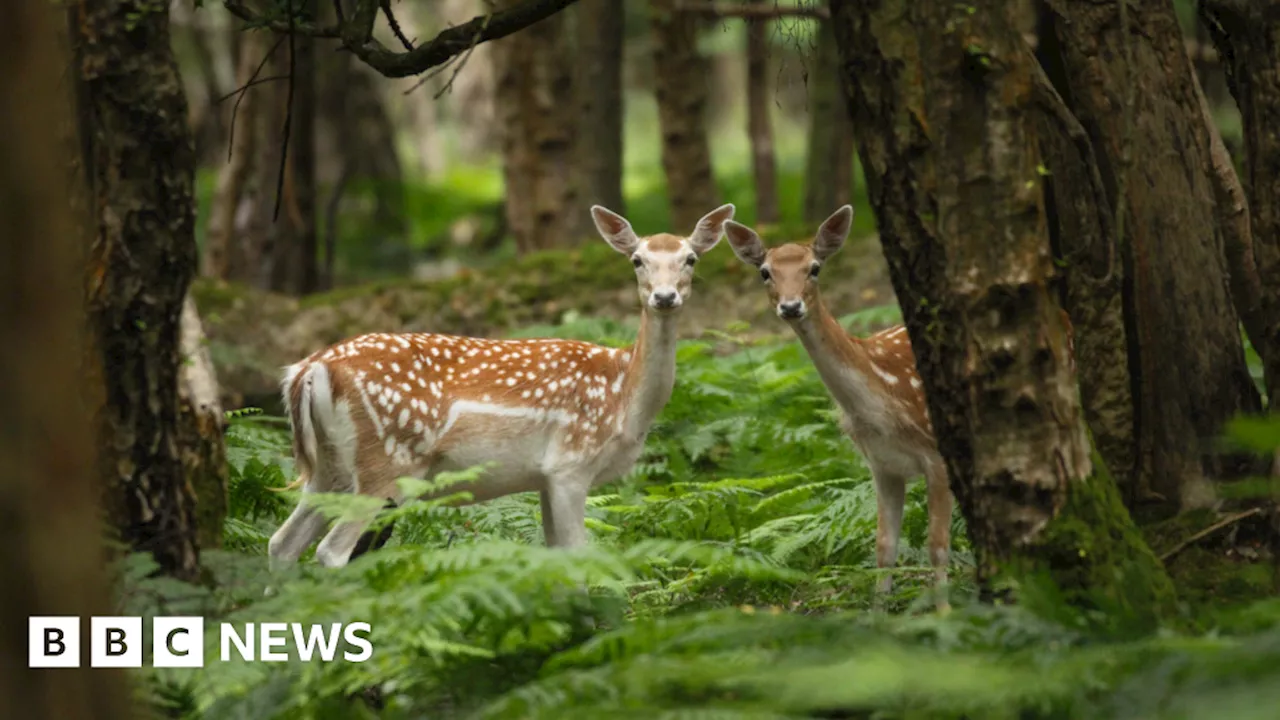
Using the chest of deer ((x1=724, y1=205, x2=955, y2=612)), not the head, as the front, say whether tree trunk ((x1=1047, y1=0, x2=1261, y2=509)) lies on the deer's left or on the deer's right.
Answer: on the deer's left

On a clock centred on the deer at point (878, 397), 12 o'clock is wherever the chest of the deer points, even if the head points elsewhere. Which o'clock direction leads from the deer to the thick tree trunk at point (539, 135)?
The thick tree trunk is roughly at 4 o'clock from the deer.

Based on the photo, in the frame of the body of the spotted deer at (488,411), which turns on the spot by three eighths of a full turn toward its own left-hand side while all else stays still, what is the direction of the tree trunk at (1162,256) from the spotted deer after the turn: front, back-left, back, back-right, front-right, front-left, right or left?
back

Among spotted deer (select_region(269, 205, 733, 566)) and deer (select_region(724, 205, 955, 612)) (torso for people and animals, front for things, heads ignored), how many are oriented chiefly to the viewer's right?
1

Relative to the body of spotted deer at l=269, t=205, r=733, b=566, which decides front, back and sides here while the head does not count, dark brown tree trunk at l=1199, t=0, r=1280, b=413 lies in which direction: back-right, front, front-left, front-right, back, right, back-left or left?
front-right

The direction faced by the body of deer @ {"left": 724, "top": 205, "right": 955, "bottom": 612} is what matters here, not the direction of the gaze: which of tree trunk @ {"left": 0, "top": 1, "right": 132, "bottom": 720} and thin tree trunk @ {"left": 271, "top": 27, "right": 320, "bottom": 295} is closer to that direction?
the tree trunk

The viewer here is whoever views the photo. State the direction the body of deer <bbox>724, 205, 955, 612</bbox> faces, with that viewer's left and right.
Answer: facing the viewer and to the left of the viewer

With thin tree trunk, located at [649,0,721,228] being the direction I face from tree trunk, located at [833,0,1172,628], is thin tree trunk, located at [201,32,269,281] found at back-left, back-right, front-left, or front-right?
front-left

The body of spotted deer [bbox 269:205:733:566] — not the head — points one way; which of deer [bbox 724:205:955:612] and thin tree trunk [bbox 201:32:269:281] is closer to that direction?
the deer

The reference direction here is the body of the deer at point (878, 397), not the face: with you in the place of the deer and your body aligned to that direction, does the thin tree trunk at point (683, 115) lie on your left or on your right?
on your right

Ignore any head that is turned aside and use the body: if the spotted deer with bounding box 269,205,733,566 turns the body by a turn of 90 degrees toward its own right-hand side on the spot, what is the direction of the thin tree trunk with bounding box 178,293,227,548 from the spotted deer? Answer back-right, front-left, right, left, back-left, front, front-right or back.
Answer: front-right

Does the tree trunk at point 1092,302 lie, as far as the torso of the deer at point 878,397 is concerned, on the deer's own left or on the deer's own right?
on the deer's own left

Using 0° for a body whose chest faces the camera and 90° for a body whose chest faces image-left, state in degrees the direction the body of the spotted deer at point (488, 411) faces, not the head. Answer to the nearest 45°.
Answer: approximately 270°

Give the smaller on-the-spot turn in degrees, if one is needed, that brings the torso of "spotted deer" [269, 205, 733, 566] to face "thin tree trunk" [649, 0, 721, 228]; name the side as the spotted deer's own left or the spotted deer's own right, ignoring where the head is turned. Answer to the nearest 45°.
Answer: approximately 90° to the spotted deer's own left

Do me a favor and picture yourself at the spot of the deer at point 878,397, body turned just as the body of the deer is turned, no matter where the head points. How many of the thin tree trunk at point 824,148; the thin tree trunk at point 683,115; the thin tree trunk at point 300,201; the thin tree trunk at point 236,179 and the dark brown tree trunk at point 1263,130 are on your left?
1

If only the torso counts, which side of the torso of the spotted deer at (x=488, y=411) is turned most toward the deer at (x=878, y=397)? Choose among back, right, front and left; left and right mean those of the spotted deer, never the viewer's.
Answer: front

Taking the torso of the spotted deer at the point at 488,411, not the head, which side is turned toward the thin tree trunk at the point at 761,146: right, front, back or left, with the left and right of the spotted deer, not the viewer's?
left

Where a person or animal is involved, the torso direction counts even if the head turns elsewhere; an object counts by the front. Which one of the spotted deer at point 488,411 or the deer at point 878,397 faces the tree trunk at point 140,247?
the deer
